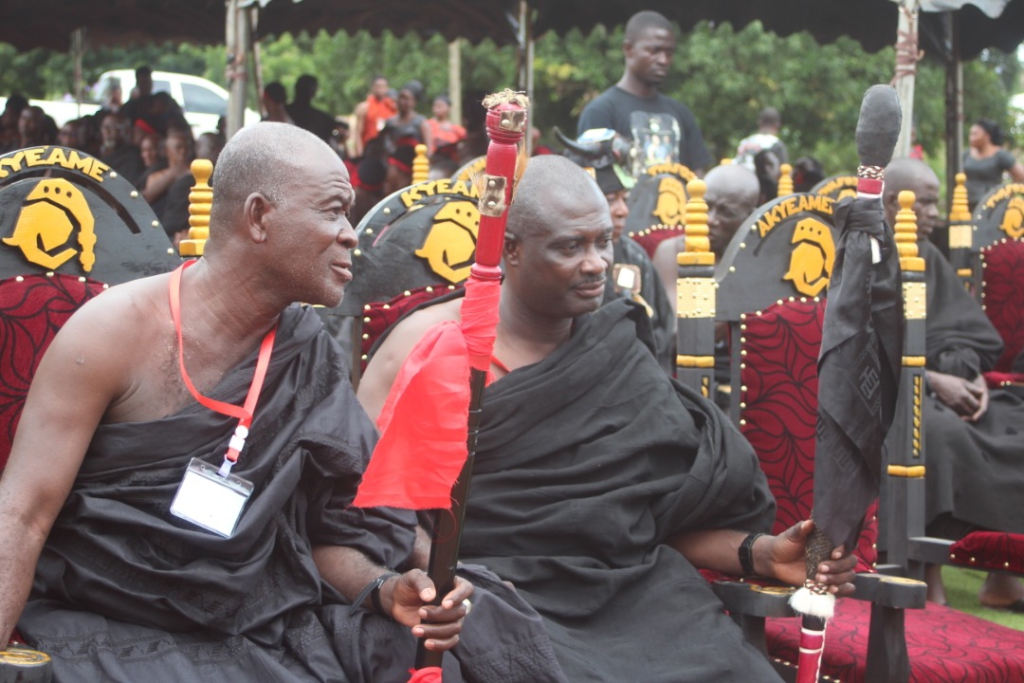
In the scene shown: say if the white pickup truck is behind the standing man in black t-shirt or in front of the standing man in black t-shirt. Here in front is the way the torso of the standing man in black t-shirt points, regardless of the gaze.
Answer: behind

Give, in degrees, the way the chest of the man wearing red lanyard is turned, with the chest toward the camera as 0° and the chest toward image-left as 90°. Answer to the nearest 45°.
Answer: approximately 315°

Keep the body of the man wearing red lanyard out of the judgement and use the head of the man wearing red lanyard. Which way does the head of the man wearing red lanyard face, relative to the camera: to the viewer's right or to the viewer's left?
to the viewer's right

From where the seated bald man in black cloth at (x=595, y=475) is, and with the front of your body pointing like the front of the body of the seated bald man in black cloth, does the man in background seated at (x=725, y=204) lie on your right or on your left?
on your left

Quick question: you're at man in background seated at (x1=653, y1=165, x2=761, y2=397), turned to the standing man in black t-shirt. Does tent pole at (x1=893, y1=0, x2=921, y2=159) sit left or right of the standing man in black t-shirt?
right

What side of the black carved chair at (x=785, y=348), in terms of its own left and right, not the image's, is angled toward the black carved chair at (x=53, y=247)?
right

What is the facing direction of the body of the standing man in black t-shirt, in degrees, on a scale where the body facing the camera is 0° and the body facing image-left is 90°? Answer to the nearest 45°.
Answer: approximately 315°

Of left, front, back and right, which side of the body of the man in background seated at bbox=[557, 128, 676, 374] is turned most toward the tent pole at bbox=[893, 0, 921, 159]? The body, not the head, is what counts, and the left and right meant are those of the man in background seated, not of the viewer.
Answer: left
